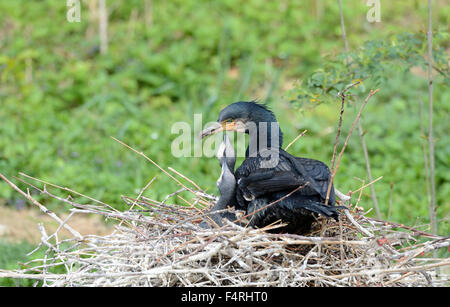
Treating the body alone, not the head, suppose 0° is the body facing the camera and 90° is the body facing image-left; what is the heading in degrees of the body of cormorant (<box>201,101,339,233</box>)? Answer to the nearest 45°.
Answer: approximately 90°
